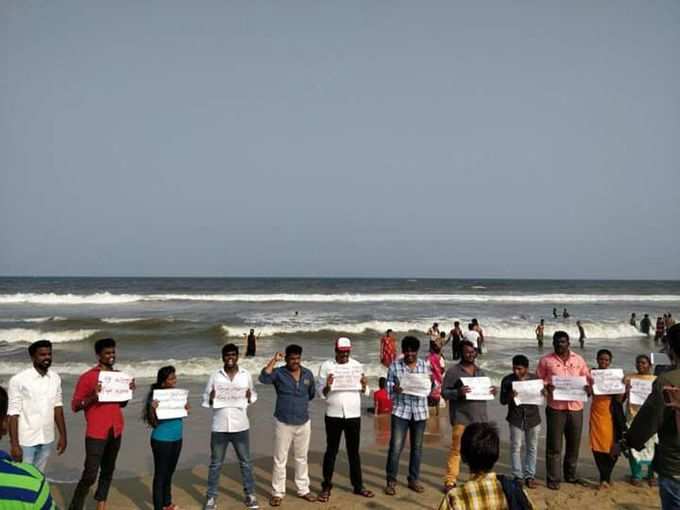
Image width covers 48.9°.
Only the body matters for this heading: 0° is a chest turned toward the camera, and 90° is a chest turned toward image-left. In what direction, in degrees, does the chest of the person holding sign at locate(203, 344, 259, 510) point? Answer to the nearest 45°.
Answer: approximately 0°

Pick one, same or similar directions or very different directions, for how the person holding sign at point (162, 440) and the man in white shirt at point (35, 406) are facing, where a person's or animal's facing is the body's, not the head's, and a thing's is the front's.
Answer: same or similar directions

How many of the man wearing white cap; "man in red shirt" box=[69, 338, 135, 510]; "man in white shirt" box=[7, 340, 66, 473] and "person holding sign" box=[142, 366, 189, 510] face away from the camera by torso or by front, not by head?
0

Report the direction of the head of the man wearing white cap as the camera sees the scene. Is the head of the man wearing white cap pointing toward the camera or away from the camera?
toward the camera

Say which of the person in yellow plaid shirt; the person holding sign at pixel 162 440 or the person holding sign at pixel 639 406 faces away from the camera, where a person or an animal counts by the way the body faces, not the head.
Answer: the person in yellow plaid shirt

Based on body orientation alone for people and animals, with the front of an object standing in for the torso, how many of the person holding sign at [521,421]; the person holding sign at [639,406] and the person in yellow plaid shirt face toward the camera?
2

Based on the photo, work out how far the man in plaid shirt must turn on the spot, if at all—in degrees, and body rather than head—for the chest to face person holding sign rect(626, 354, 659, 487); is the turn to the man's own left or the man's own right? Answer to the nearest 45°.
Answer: approximately 90° to the man's own left

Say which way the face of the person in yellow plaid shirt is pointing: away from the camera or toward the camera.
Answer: away from the camera

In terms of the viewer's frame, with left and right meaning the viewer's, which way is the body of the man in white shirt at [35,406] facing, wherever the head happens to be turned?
facing the viewer and to the right of the viewer

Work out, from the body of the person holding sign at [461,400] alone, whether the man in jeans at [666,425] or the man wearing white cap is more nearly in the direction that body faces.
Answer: the man in jeans

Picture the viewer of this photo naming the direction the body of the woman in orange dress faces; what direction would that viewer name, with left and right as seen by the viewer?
facing the viewer

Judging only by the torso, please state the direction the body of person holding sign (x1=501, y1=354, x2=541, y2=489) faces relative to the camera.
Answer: toward the camera

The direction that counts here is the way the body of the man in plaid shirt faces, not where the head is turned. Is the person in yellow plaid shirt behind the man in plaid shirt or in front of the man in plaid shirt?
in front
